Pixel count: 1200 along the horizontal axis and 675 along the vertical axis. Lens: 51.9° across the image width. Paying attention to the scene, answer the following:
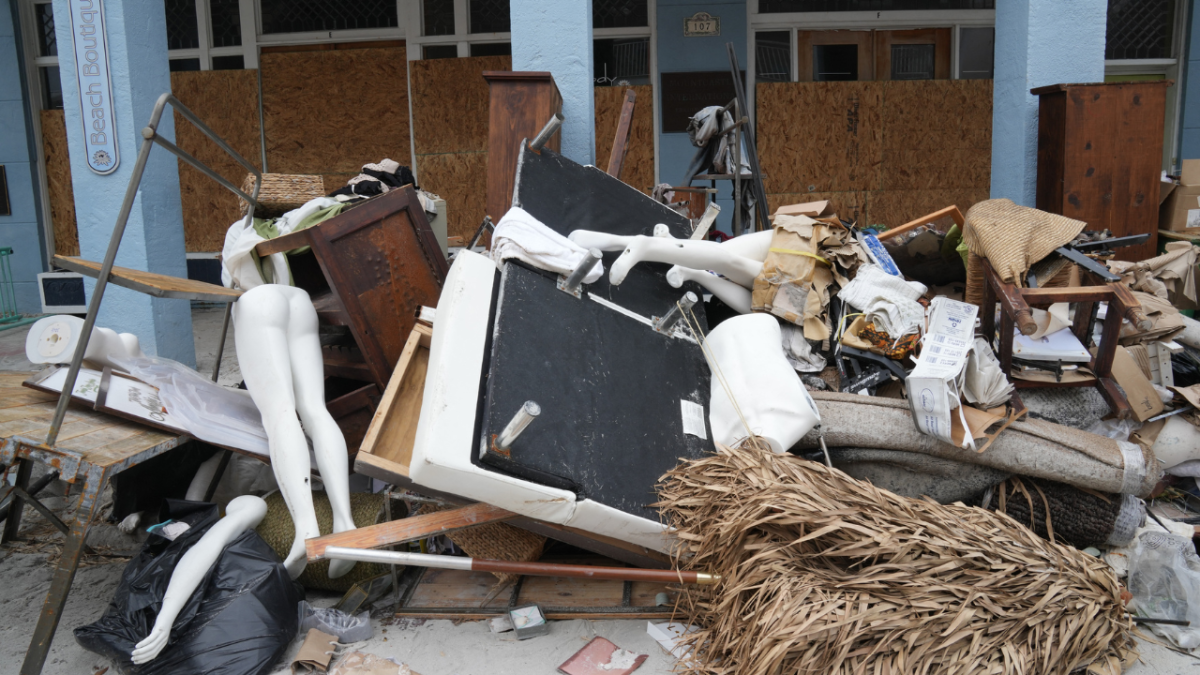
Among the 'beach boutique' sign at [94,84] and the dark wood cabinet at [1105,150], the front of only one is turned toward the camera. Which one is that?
the 'beach boutique' sign

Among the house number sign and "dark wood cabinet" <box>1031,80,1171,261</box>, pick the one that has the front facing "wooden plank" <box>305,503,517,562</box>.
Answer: the house number sign

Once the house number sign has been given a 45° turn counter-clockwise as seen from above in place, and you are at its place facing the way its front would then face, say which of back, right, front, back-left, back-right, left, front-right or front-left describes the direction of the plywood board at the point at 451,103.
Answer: back-right

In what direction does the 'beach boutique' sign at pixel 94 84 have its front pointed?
toward the camera

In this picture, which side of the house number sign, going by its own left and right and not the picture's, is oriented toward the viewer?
front

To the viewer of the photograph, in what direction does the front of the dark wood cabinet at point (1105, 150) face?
facing away from the viewer

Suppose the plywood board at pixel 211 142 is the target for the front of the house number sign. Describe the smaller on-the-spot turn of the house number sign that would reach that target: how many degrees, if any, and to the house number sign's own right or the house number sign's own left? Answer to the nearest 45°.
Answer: approximately 90° to the house number sign's own right

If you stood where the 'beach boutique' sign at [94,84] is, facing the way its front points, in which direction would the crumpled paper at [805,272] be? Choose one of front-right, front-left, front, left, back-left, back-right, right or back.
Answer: front-left

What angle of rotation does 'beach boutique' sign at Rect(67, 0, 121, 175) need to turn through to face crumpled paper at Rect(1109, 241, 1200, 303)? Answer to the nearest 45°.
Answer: approximately 45° to its left

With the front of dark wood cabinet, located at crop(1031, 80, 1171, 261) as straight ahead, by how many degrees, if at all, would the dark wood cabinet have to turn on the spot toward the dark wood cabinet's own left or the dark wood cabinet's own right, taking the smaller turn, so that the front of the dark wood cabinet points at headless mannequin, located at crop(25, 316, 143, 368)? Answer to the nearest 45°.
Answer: approximately 135° to the dark wood cabinet's own left

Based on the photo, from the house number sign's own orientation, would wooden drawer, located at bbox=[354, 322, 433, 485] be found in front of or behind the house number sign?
in front

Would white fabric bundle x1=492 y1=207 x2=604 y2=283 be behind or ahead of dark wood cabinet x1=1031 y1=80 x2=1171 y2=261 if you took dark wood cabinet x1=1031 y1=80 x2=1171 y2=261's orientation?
behind

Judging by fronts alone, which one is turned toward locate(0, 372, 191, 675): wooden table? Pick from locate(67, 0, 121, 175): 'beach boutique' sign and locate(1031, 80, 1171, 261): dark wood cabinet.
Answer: the 'beach boutique' sign

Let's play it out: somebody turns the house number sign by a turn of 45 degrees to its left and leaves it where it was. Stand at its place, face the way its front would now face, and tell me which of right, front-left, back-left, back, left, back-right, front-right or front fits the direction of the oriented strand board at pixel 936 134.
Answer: front-left
